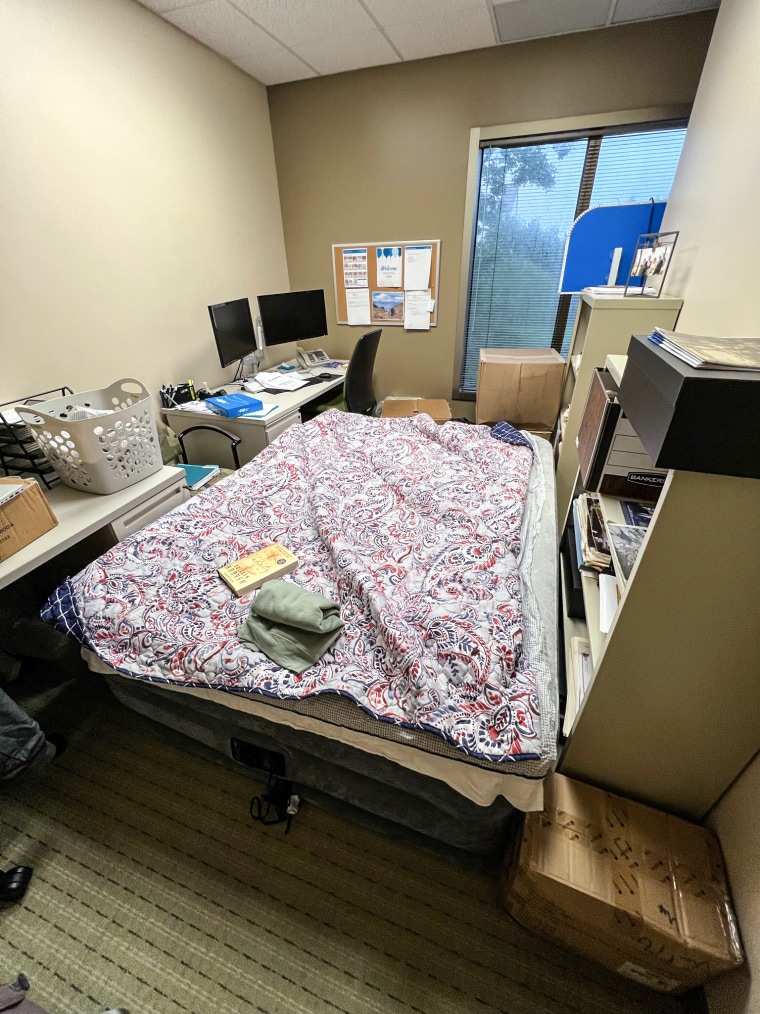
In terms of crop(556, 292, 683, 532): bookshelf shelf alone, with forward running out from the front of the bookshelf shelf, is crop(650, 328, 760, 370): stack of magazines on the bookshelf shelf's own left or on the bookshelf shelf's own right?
on the bookshelf shelf's own left

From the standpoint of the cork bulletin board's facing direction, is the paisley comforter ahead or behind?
ahead

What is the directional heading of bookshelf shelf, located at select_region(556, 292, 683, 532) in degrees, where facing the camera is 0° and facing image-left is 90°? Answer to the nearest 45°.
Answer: approximately 90°

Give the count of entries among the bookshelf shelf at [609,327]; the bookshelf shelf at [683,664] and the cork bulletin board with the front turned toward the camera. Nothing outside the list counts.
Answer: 1

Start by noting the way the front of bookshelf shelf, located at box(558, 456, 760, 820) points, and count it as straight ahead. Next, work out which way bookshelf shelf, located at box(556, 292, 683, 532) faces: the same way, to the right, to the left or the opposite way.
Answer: the same way

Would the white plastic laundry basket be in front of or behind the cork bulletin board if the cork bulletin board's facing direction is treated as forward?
in front

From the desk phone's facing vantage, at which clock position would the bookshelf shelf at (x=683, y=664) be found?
The bookshelf shelf is roughly at 1 o'clock from the desk phone.

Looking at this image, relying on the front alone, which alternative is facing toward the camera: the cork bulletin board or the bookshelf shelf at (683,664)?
the cork bulletin board

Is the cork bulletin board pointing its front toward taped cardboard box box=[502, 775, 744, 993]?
yes

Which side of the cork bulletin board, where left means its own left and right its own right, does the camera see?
front

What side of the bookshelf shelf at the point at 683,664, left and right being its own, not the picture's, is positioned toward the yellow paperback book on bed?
front

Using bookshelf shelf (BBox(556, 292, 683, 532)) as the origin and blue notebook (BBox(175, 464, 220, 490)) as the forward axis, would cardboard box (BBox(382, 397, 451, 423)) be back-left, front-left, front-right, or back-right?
front-right

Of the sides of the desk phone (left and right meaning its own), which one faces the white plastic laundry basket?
right

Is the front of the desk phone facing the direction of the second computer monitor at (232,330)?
no

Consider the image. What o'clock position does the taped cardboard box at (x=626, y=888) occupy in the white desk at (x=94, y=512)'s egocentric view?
The taped cardboard box is roughly at 1 o'clock from the white desk.

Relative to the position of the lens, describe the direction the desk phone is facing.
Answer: facing the viewer and to the right of the viewer

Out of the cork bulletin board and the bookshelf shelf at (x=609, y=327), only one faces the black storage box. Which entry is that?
the cork bulletin board
